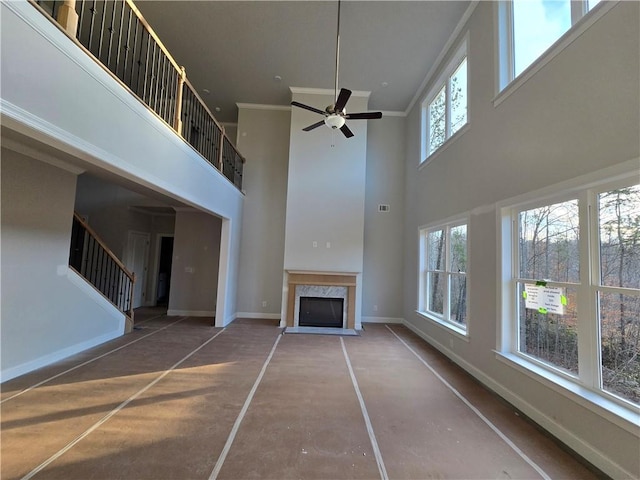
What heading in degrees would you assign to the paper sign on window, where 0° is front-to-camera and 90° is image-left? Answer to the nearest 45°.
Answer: approximately 45°

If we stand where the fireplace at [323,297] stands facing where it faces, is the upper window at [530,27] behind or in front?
in front

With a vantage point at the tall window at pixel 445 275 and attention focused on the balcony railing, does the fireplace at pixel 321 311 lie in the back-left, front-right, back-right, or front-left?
front-right

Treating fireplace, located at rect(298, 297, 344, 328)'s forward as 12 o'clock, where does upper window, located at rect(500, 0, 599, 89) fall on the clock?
The upper window is roughly at 11 o'clock from the fireplace.

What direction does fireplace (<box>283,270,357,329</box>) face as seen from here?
toward the camera

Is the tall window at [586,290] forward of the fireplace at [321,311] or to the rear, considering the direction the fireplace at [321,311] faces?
forward

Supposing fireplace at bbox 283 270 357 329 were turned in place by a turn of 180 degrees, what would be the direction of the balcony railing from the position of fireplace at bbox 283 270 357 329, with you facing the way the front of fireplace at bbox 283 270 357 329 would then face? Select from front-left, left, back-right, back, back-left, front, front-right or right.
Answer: back-left

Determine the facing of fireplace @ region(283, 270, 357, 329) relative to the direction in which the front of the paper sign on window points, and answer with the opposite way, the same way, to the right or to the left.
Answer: to the left

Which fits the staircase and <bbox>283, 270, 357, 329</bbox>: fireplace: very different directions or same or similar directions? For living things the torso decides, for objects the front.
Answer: very different directions
